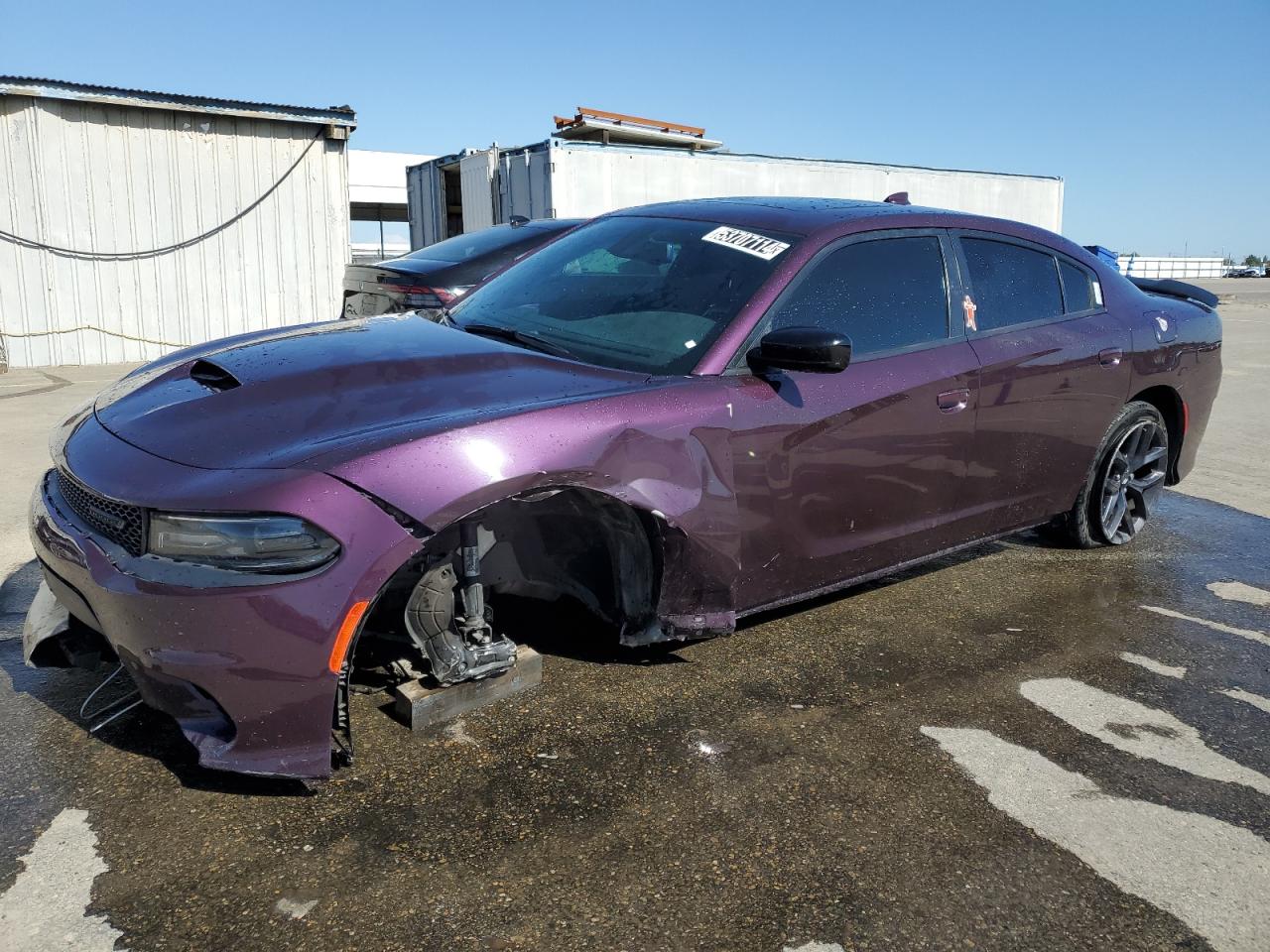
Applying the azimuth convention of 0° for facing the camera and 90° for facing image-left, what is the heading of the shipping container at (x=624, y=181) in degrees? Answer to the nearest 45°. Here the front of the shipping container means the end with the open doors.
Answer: approximately 45°

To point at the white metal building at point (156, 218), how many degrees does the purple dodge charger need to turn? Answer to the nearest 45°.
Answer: approximately 90° to its right

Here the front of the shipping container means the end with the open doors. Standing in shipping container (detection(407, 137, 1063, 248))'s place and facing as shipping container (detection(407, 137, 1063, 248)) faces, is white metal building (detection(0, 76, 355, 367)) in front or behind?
in front

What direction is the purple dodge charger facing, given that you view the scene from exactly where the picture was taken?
facing the viewer and to the left of the viewer

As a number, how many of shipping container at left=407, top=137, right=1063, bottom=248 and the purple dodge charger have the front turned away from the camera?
0

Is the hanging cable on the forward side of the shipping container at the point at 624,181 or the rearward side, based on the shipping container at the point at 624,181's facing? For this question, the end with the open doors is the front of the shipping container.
on the forward side

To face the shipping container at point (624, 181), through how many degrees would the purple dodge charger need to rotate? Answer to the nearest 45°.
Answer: approximately 135° to its right
